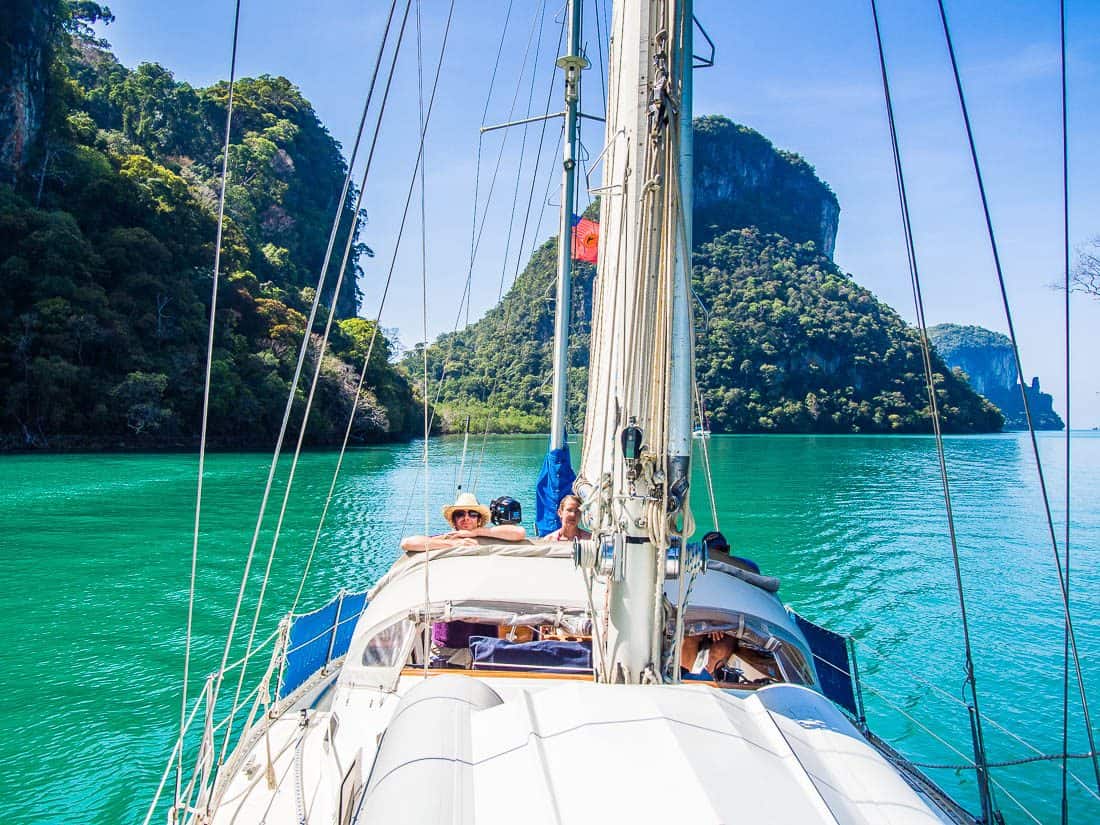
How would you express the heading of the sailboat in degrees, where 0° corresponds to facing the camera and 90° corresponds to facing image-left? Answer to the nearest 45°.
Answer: approximately 0°

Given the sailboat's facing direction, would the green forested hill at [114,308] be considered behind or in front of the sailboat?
behind
